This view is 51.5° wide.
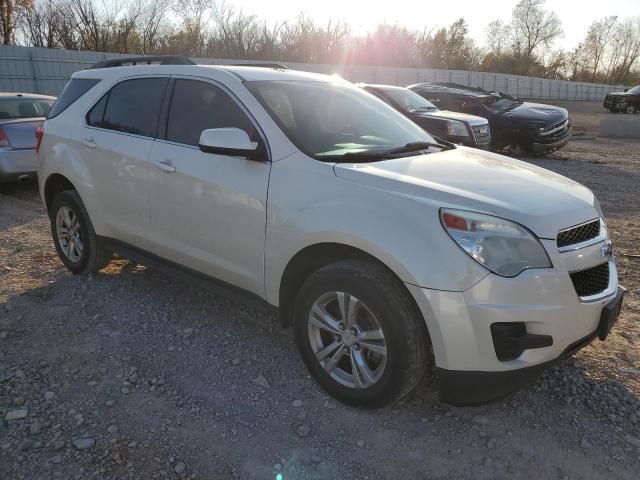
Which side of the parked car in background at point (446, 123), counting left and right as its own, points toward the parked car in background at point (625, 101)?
left

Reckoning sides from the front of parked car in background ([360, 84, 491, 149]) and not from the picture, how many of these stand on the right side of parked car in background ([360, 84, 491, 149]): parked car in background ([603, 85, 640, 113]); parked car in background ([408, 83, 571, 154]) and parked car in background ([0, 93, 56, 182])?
1

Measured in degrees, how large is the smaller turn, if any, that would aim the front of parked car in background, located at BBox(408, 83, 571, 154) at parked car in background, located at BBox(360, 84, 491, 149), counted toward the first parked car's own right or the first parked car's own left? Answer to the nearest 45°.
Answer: approximately 90° to the first parked car's own right

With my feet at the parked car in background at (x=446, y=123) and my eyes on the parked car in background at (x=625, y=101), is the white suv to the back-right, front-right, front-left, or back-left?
back-right

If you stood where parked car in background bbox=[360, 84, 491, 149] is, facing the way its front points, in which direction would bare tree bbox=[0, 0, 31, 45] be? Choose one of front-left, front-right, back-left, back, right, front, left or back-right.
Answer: back

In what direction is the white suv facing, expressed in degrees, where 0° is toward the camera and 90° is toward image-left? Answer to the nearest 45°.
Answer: approximately 315°

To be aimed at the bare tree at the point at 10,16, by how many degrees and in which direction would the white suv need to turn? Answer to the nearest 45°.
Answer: approximately 180°

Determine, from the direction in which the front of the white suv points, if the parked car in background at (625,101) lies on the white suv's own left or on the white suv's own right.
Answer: on the white suv's own left

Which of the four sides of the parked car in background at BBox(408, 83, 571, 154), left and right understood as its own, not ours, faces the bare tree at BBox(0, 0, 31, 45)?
back

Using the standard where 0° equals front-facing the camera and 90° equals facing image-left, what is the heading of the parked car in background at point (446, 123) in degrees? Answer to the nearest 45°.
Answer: approximately 315°

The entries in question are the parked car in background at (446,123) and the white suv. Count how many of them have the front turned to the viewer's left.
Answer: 0

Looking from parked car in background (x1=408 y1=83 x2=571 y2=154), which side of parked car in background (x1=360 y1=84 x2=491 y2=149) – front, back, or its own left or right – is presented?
left

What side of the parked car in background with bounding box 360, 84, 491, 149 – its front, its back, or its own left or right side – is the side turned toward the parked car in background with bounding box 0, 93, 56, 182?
right
